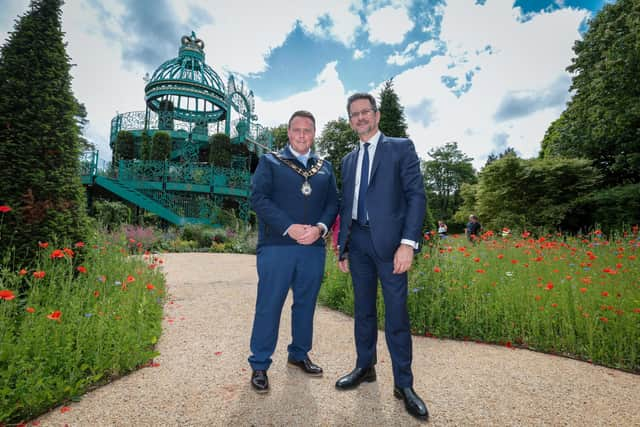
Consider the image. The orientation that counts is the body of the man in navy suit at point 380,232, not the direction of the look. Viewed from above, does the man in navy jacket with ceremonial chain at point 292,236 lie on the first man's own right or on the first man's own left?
on the first man's own right

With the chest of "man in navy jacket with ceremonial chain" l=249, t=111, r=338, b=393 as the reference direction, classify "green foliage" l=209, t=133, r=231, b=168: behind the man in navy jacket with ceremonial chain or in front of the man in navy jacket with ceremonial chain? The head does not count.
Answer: behind

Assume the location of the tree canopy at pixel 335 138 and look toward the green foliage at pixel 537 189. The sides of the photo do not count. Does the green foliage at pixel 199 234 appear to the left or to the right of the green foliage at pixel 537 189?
right

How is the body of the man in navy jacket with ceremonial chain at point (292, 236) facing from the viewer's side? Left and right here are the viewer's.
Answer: facing the viewer and to the right of the viewer

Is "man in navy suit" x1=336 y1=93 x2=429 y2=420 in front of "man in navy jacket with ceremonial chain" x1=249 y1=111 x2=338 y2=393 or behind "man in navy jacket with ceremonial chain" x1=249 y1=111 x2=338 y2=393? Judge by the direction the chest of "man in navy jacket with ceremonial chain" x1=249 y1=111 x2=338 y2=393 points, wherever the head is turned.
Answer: in front

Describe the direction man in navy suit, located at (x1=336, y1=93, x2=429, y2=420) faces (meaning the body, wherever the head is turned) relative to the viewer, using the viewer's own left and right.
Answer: facing the viewer and to the left of the viewer

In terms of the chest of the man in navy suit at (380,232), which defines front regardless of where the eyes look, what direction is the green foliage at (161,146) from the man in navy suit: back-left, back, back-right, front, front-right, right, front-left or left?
right

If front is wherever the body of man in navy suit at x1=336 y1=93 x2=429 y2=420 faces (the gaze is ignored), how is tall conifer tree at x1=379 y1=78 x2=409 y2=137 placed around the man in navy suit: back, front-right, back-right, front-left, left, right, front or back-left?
back-right

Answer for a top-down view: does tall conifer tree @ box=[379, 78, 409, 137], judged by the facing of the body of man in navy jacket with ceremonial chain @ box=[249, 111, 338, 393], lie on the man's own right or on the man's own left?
on the man's own left

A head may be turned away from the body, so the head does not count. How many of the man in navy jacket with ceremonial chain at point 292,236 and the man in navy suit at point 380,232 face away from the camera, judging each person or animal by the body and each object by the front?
0

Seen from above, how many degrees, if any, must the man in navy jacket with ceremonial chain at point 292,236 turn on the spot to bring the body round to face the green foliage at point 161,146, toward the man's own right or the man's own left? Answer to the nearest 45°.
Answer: approximately 180°

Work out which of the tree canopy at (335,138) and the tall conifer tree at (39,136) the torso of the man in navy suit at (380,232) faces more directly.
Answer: the tall conifer tree
